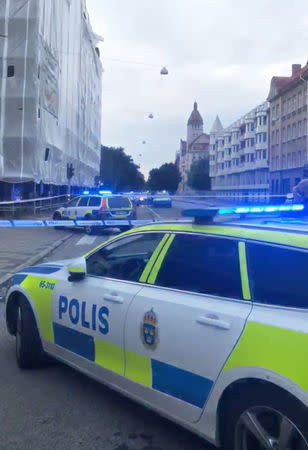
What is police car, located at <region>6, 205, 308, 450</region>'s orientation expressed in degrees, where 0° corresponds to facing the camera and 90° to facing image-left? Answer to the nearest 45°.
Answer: approximately 135°

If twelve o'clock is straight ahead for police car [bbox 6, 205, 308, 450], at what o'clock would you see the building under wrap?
The building under wrap is roughly at 1 o'clock from the police car.

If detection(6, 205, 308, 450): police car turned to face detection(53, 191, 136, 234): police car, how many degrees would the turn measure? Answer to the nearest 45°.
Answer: approximately 45° to its right

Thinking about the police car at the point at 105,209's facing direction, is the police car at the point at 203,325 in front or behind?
behind

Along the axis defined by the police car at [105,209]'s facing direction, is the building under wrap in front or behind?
in front

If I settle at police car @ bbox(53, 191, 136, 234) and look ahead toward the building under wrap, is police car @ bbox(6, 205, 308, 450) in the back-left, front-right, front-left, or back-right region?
back-left

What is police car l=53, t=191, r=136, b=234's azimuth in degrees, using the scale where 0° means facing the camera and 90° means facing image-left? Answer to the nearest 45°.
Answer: approximately 135°
